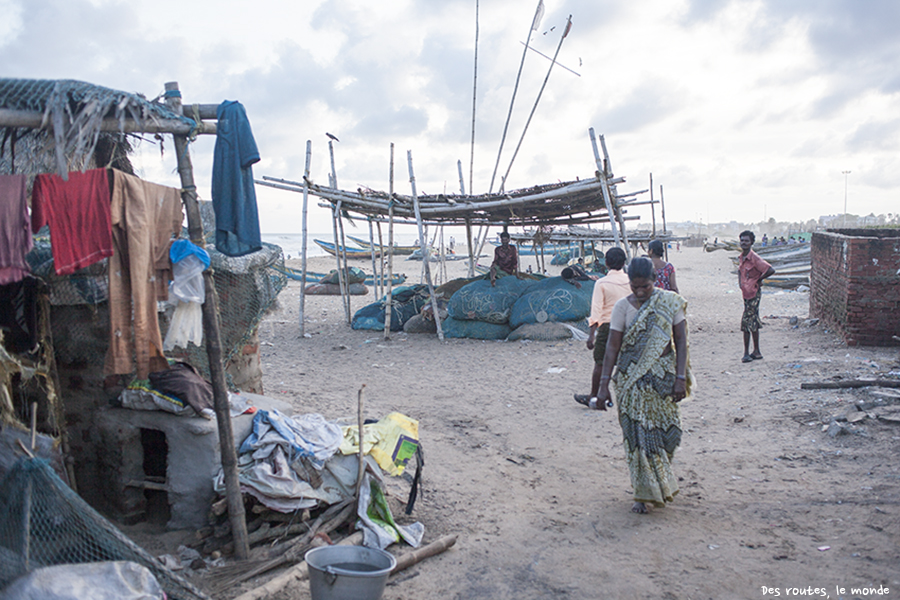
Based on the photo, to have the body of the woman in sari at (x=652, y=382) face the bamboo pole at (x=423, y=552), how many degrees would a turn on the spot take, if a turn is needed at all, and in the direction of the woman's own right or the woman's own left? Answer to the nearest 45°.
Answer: approximately 45° to the woman's own right

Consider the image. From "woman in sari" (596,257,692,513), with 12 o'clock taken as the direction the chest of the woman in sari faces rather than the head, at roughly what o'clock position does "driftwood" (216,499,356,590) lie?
The driftwood is roughly at 2 o'clock from the woman in sari.

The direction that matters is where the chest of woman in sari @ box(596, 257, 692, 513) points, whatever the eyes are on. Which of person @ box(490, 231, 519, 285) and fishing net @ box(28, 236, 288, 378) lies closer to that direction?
the fishing net

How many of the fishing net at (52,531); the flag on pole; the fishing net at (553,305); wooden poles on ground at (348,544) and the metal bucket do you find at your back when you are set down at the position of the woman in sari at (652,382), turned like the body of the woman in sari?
2

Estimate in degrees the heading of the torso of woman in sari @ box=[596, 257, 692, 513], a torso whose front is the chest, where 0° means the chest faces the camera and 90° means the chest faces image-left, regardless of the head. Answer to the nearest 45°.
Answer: approximately 0°

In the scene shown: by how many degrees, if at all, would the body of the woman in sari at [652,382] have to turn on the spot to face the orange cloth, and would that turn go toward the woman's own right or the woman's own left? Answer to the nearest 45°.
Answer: approximately 45° to the woman's own right

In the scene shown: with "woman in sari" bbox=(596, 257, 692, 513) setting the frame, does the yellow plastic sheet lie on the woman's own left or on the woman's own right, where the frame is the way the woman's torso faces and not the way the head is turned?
on the woman's own right

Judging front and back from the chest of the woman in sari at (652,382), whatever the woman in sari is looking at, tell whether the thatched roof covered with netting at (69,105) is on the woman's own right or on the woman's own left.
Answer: on the woman's own right

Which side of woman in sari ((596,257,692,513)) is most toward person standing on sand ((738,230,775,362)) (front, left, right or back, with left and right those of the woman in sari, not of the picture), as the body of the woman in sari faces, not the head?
back

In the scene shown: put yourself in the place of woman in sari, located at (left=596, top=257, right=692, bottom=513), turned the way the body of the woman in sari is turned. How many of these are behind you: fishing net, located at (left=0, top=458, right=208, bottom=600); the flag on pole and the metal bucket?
1

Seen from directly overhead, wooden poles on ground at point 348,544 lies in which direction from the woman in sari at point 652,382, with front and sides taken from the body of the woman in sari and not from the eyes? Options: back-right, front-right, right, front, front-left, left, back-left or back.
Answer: front-right
